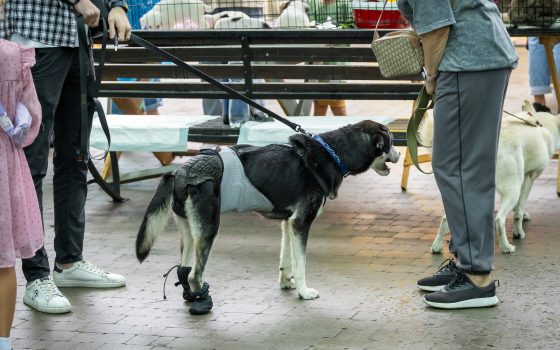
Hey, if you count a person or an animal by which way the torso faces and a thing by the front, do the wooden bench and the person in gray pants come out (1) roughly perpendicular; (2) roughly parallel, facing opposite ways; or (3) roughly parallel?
roughly perpendicular

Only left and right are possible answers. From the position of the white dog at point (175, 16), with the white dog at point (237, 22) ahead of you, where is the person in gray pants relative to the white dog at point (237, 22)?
right

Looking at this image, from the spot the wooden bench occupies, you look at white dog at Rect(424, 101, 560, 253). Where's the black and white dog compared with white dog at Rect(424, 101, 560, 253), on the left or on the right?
right

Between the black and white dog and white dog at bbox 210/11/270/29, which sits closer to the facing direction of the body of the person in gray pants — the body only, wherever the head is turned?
the black and white dog

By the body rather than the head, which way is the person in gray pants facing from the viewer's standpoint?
to the viewer's left

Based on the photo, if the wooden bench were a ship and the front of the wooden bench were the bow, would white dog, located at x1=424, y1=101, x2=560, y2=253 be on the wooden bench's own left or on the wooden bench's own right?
on the wooden bench's own left

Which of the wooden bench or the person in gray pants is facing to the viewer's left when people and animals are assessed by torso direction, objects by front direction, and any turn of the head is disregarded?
the person in gray pants

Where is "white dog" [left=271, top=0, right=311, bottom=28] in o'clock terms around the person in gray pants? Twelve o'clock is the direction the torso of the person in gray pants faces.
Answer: The white dog is roughly at 2 o'clock from the person in gray pants.

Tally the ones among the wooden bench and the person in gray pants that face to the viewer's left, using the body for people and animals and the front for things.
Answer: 1

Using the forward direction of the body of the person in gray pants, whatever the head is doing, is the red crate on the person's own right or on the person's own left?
on the person's own right

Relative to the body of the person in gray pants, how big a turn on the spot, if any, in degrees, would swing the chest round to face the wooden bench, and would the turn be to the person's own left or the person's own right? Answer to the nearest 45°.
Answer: approximately 45° to the person's own right
